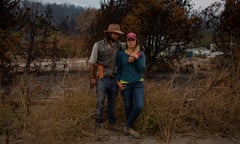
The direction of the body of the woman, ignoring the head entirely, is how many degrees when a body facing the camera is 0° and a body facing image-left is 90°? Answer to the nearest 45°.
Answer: approximately 0°
